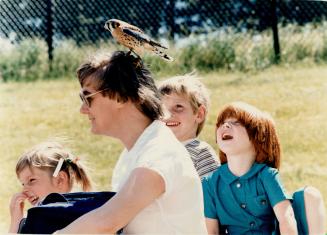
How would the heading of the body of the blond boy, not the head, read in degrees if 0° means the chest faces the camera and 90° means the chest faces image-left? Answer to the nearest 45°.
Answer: approximately 45°

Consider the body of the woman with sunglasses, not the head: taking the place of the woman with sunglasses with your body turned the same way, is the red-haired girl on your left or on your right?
on your right

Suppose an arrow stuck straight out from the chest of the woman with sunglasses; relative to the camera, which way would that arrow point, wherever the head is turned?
to the viewer's left

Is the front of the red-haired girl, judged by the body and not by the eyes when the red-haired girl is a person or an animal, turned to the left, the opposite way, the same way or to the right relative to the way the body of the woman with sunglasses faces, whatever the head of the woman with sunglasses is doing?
to the left

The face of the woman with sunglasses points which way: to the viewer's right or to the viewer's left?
to the viewer's left
